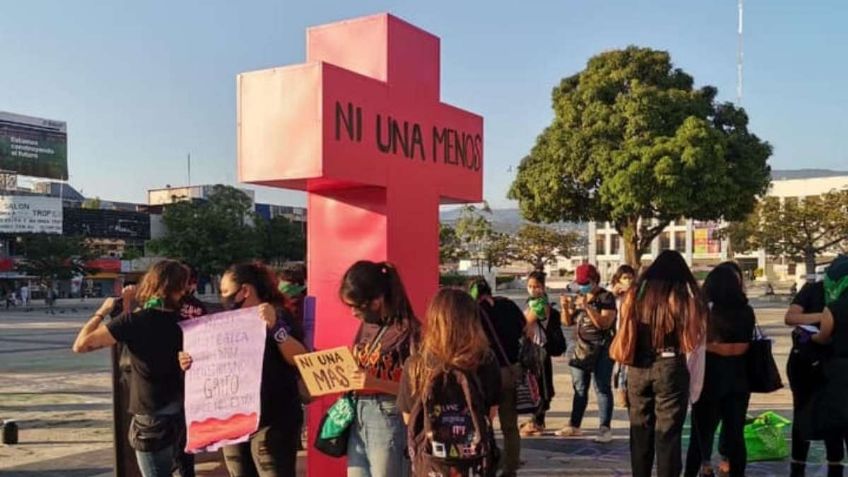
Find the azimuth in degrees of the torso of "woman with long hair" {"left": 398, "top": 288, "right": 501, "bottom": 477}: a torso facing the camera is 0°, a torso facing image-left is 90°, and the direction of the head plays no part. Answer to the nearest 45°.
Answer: approximately 180°

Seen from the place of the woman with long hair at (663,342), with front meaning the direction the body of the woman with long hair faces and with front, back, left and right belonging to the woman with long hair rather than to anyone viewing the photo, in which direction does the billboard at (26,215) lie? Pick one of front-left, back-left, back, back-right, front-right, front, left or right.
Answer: front-left

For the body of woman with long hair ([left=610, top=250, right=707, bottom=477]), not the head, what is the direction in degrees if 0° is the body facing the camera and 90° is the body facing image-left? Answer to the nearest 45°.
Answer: approximately 180°

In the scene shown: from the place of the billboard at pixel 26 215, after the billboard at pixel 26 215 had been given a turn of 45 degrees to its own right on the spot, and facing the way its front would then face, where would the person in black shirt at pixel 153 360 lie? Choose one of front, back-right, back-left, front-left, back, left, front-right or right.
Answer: front-left

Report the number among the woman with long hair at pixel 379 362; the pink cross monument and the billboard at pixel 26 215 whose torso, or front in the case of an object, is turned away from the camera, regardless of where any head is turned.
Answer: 0

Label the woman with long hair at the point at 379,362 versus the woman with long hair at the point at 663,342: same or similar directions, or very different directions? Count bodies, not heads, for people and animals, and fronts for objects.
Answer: very different directions

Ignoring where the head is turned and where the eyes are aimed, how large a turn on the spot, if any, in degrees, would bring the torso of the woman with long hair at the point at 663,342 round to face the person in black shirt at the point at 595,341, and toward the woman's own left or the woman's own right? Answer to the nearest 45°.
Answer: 0° — they already face them

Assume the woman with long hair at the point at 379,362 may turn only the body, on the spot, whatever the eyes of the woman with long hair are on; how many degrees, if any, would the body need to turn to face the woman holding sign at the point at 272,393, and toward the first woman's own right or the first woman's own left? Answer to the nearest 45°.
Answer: approximately 90° to the first woman's own right

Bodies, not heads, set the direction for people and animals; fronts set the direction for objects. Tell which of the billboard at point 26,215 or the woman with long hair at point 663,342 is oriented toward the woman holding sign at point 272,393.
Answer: the billboard

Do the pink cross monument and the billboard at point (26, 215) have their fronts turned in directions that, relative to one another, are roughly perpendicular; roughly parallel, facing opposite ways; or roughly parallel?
roughly parallel

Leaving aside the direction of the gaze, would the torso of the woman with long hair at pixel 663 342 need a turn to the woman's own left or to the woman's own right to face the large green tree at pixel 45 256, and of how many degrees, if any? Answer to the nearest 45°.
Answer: approximately 45° to the woman's own left

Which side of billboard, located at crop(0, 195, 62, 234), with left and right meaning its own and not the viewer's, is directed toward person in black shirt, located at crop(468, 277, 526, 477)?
front

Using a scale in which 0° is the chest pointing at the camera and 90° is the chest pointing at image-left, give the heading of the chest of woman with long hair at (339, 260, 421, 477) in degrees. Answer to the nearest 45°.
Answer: approximately 45°

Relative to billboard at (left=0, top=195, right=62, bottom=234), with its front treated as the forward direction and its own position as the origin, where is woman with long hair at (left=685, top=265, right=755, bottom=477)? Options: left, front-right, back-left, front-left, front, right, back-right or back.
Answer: front

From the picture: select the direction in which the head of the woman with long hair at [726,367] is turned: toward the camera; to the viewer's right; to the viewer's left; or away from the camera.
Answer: away from the camera

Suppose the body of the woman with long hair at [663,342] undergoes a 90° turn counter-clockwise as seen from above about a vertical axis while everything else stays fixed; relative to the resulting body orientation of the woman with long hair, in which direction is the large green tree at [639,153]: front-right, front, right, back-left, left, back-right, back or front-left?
right

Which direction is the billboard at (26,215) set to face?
toward the camera

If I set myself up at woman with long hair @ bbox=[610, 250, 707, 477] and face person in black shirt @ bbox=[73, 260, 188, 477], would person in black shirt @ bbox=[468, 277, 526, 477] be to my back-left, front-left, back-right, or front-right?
front-right
